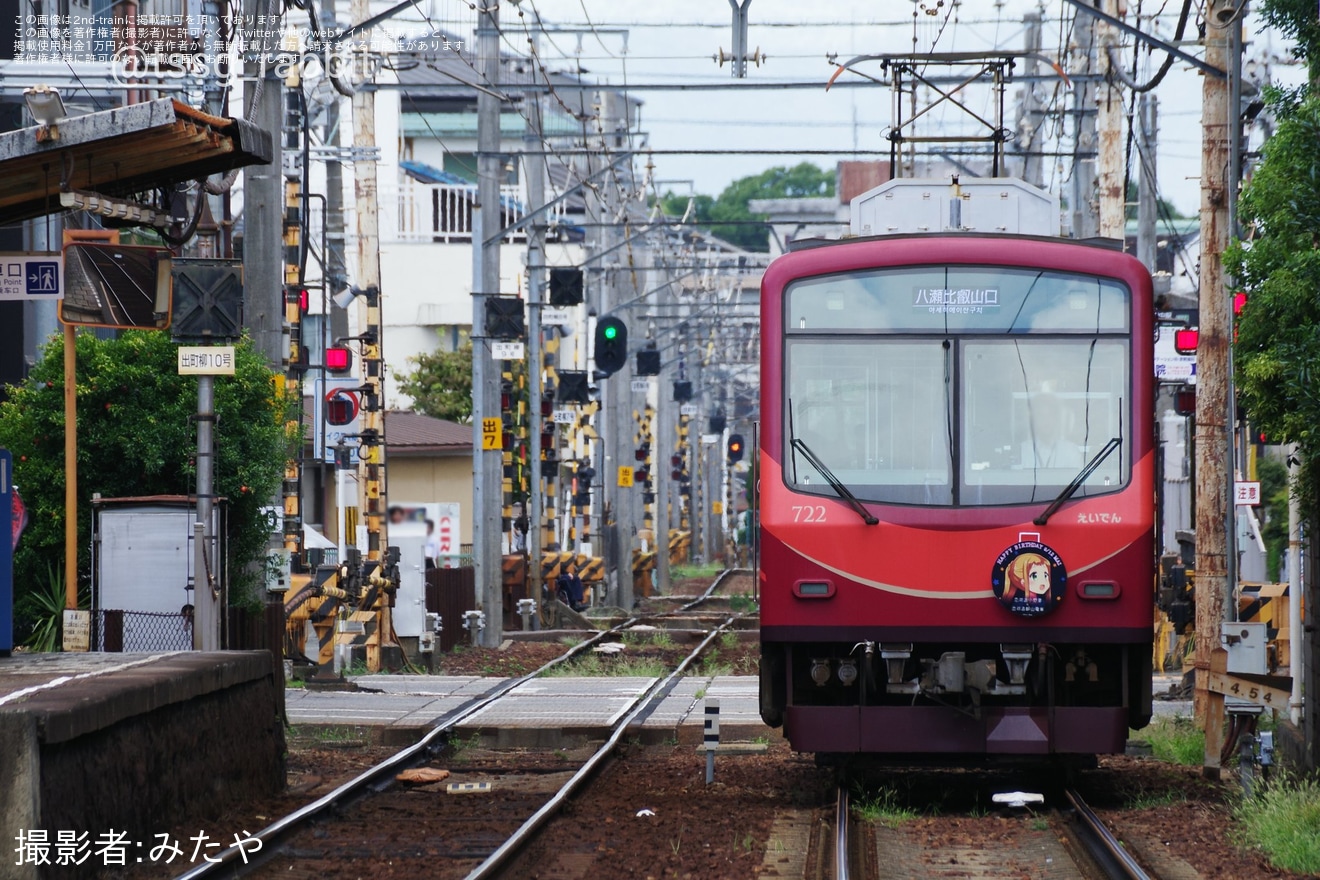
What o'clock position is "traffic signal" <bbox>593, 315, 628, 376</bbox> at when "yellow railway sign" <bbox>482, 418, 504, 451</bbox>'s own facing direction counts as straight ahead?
The traffic signal is roughly at 7 o'clock from the yellow railway sign.

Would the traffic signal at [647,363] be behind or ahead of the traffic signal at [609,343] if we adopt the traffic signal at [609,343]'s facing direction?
behind

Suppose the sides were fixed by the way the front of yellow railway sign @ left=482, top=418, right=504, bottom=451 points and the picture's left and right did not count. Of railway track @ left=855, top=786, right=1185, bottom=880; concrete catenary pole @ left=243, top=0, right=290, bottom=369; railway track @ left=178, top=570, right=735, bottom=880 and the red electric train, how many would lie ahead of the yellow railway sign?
4

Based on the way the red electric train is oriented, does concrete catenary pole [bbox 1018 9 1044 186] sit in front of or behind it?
behind

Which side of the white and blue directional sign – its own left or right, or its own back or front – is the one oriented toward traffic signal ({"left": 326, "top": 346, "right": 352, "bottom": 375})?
back

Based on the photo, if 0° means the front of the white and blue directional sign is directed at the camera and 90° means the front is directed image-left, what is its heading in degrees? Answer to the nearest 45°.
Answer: approximately 0°

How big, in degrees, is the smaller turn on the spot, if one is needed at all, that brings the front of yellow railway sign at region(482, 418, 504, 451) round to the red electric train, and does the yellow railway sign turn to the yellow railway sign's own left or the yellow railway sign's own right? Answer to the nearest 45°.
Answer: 0° — it already faces it

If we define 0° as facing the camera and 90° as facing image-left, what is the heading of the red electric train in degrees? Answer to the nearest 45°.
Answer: approximately 0°

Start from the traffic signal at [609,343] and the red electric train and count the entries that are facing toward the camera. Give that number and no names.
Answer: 2

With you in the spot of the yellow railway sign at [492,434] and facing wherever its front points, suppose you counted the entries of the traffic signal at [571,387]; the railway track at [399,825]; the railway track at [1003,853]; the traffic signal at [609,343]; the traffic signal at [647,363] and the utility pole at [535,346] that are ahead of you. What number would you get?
2

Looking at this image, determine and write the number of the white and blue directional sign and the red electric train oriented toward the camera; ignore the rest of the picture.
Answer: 2
